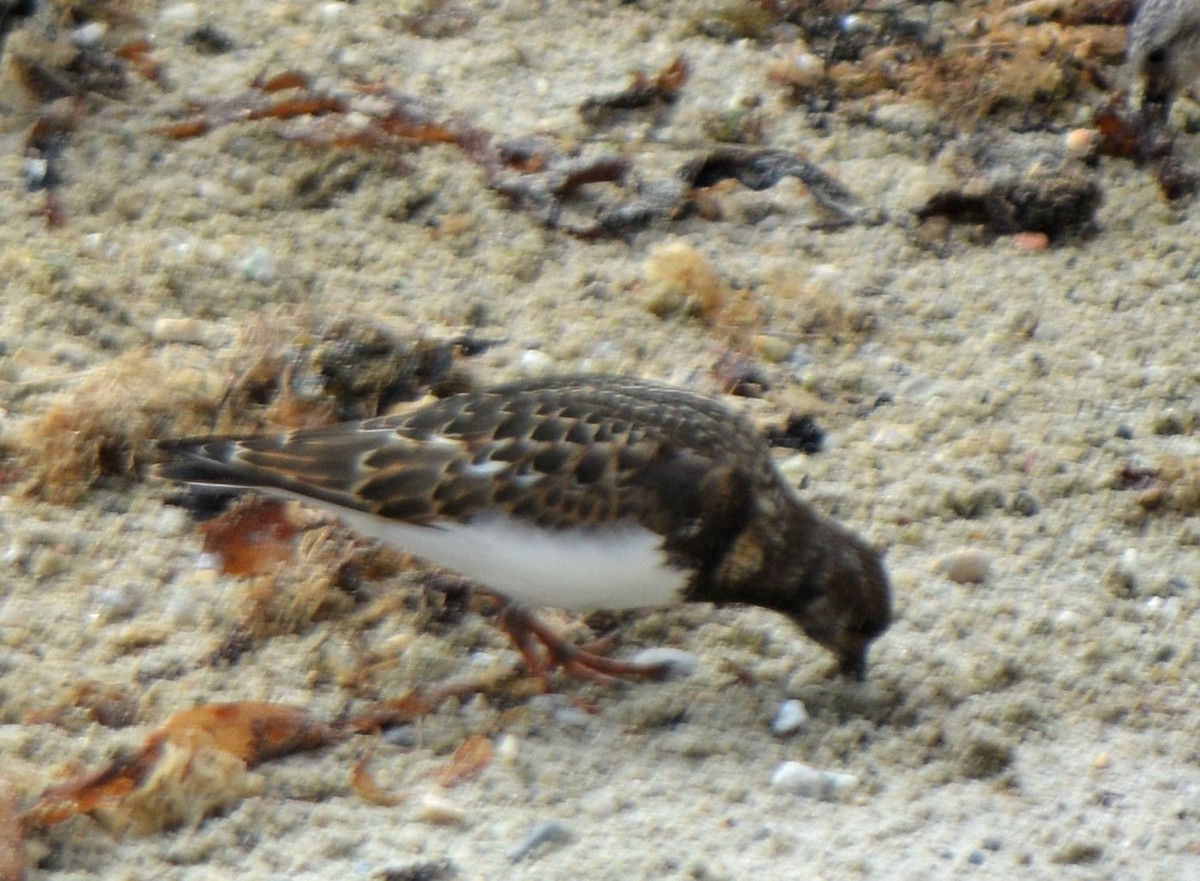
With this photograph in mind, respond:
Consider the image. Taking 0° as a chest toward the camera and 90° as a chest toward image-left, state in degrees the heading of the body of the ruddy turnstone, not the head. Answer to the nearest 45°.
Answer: approximately 270°

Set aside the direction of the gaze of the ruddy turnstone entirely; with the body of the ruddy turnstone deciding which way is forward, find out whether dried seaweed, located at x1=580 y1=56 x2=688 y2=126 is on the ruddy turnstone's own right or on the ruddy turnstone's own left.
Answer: on the ruddy turnstone's own left

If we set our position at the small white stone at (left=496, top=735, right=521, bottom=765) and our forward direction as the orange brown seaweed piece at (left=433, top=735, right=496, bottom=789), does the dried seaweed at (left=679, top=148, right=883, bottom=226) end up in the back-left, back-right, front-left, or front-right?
back-right

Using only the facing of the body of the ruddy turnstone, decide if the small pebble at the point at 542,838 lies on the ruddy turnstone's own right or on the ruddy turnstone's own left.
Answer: on the ruddy turnstone's own right

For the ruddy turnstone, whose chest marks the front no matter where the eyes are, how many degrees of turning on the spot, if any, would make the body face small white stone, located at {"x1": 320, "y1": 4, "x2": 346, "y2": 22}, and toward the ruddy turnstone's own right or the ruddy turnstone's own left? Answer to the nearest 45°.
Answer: approximately 90° to the ruddy turnstone's own left

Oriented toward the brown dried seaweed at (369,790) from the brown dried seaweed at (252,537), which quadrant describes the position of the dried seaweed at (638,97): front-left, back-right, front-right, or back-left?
back-left

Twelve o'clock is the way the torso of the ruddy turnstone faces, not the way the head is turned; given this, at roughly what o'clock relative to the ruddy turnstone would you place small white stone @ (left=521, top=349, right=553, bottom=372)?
The small white stone is roughly at 9 o'clock from the ruddy turnstone.

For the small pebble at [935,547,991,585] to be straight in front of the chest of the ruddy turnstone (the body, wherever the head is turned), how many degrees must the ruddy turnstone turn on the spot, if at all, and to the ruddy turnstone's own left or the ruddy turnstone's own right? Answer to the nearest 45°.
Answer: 0° — it already faces it

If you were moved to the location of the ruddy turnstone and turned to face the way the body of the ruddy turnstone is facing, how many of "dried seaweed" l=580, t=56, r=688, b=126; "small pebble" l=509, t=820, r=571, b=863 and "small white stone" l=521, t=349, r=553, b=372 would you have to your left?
2

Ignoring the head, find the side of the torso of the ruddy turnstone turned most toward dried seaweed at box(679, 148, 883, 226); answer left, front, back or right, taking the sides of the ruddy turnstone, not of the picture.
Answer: left

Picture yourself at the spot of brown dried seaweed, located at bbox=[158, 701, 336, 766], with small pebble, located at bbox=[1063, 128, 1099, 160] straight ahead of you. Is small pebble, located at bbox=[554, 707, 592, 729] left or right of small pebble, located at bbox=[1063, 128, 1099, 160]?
right

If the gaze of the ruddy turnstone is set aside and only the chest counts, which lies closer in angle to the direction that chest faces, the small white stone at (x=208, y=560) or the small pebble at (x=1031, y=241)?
the small pebble

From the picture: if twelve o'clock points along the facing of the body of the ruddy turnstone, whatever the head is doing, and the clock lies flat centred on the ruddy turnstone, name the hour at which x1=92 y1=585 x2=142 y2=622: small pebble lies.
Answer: The small pebble is roughly at 6 o'clock from the ruddy turnstone.
